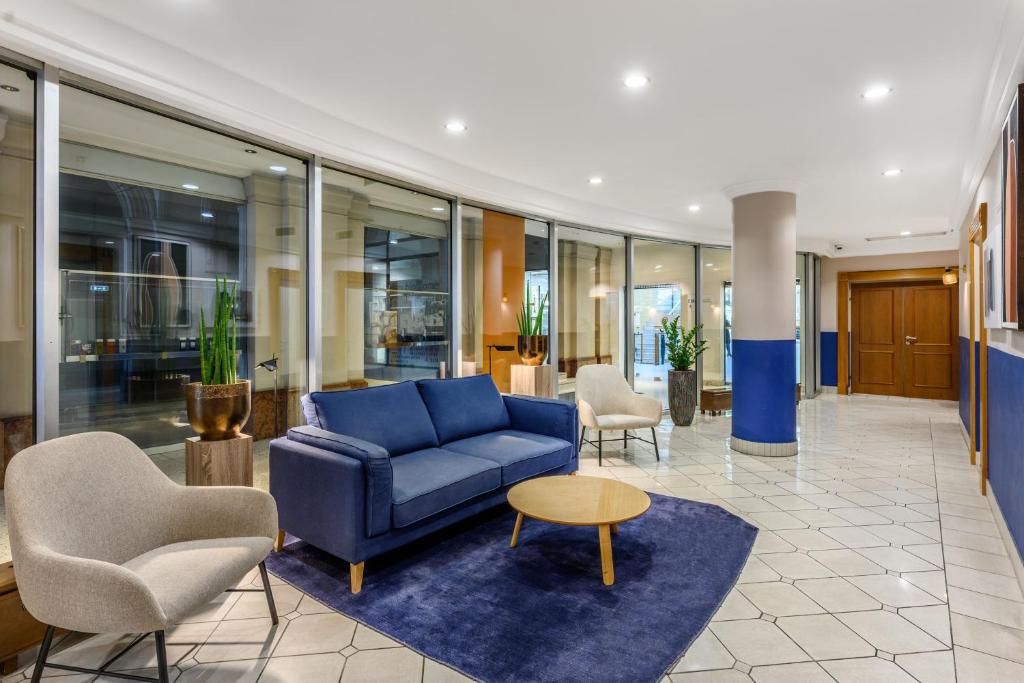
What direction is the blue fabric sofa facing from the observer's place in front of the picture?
facing the viewer and to the right of the viewer

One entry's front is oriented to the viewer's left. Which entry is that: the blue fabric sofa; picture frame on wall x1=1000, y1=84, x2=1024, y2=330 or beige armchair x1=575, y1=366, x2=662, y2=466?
the picture frame on wall

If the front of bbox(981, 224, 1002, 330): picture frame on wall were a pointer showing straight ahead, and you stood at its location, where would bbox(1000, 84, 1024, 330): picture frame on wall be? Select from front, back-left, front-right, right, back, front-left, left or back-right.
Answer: left

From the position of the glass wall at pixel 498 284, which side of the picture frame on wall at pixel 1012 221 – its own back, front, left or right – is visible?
front

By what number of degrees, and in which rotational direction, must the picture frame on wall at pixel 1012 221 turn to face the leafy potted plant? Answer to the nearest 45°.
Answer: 0° — it already faces it

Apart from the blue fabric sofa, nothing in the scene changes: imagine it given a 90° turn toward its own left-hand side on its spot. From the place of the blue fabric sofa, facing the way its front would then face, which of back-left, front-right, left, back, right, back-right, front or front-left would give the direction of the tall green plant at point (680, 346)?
front

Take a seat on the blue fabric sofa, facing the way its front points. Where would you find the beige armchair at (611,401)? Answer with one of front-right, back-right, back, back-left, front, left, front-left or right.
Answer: left

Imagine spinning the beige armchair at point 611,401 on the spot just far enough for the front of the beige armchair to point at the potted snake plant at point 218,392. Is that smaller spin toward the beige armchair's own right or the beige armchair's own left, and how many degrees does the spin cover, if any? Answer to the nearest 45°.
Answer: approximately 90° to the beige armchair's own right

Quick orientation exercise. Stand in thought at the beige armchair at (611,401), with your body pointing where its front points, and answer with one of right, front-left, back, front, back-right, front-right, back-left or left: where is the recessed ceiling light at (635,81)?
front-right

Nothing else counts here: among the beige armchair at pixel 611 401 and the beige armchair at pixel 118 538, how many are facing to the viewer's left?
0

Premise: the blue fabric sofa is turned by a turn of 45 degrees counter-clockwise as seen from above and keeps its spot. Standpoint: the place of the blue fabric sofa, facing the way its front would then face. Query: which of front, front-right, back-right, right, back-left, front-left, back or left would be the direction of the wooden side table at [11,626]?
back-right

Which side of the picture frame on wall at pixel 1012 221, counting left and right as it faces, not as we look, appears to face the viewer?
left

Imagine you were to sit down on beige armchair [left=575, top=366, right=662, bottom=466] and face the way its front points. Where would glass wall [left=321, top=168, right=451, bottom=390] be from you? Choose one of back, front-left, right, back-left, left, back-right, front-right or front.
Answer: right

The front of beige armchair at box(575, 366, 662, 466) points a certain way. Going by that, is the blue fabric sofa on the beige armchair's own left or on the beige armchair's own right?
on the beige armchair's own right

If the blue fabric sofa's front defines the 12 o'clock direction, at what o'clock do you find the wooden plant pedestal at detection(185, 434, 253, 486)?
The wooden plant pedestal is roughly at 4 o'clock from the blue fabric sofa.

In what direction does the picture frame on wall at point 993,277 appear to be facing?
to the viewer's left

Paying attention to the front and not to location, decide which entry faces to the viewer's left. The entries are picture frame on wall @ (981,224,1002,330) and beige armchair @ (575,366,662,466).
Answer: the picture frame on wall

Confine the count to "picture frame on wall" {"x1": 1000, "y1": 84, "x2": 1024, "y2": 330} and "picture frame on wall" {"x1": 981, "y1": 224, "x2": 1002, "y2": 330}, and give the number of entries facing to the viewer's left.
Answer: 2
